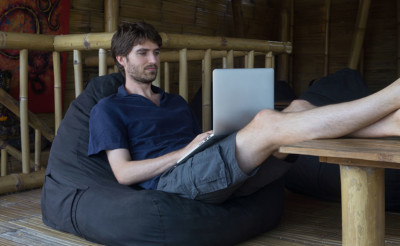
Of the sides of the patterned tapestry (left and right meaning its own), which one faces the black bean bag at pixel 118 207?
front

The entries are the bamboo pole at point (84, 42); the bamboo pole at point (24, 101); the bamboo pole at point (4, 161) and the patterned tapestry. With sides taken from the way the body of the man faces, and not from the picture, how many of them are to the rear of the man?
4

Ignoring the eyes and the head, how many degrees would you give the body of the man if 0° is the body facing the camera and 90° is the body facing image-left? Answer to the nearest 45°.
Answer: approximately 315°

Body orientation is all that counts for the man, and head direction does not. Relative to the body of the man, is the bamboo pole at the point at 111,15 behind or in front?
behind

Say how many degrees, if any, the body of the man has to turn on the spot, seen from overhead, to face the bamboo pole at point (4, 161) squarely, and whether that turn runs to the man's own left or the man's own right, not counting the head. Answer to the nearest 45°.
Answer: approximately 180°

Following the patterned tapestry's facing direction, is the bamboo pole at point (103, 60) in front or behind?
in front

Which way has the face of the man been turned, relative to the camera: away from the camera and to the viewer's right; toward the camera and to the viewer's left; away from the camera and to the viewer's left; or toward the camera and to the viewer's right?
toward the camera and to the viewer's right

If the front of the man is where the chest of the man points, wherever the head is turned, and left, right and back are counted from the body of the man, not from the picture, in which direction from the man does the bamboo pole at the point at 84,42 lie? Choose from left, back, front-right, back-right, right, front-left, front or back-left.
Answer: back

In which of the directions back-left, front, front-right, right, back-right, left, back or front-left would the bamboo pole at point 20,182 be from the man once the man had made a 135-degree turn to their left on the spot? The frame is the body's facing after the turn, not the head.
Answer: front-left

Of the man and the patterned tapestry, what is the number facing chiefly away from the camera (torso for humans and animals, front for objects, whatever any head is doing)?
0

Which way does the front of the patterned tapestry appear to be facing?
toward the camera

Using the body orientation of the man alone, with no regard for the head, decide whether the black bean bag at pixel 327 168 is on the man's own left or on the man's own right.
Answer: on the man's own left

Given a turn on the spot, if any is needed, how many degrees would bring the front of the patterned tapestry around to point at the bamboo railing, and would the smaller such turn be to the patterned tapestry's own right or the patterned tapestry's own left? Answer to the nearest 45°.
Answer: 0° — it already faces it

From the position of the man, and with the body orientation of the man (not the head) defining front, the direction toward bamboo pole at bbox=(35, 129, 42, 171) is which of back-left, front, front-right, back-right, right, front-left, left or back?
back
